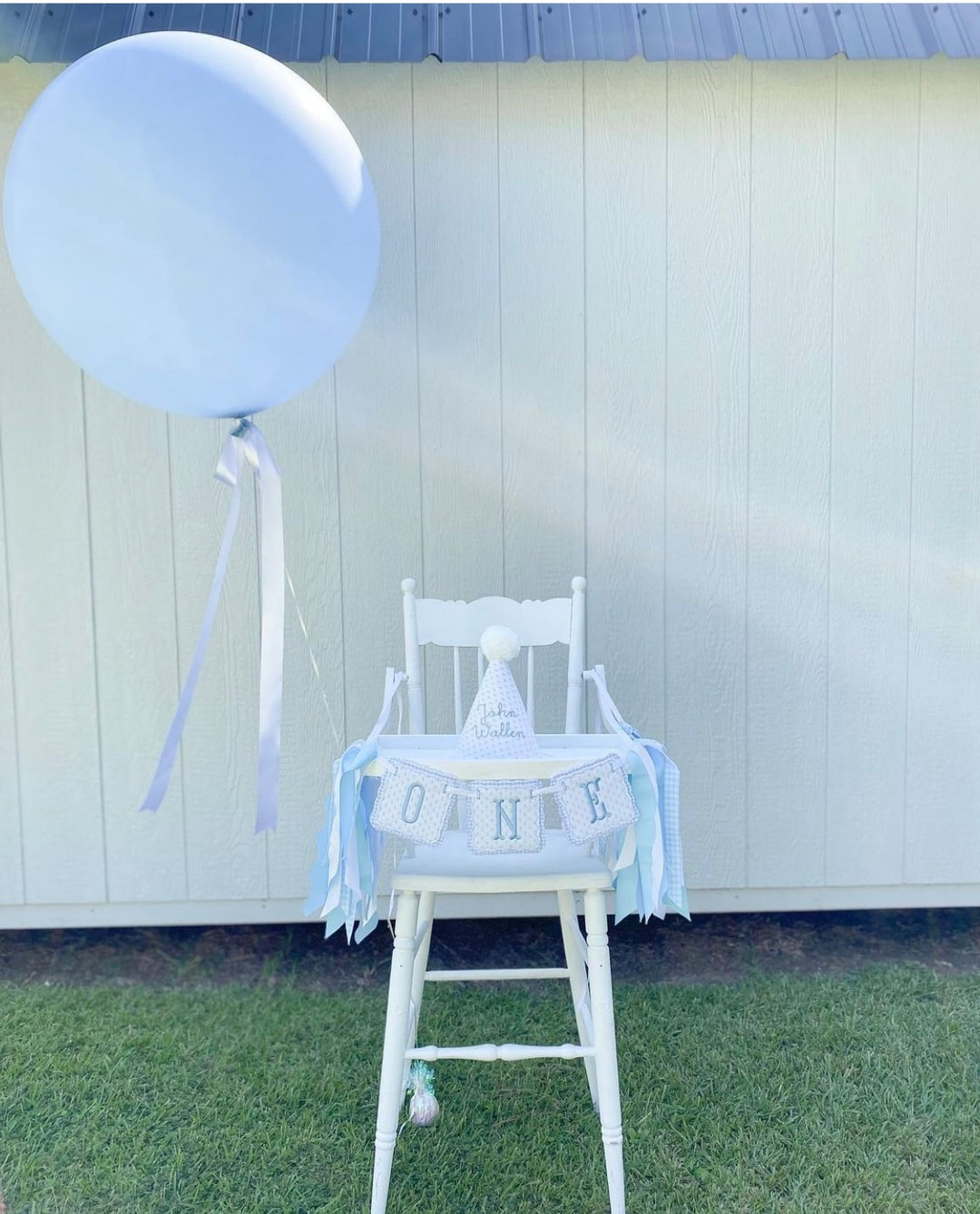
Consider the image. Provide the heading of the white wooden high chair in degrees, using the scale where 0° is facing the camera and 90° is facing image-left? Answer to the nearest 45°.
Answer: approximately 0°
